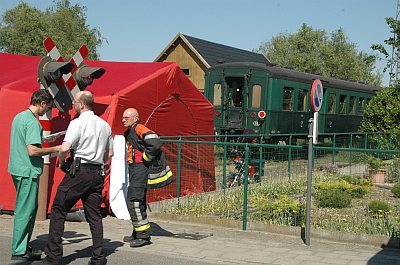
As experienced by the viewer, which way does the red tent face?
facing the viewer and to the right of the viewer

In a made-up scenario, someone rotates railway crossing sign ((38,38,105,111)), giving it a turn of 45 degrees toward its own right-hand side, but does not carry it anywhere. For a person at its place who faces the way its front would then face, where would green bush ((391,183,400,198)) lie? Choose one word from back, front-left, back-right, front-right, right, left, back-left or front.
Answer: left

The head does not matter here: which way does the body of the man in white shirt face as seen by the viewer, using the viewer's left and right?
facing away from the viewer and to the left of the viewer

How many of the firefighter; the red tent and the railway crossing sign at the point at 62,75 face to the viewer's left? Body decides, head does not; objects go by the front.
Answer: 1

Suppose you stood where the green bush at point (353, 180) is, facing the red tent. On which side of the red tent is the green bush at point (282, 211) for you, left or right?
left

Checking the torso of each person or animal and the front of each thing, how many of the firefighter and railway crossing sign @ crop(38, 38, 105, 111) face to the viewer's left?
1

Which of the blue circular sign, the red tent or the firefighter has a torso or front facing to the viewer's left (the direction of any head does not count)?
the firefighter

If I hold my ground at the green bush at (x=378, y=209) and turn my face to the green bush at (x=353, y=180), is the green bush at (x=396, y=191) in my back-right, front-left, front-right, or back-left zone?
front-right

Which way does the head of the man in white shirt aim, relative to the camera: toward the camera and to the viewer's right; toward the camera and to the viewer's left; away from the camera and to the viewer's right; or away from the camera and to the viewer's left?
away from the camera and to the viewer's left

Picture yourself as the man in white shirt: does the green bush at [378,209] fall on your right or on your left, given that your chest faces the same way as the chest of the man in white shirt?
on your right

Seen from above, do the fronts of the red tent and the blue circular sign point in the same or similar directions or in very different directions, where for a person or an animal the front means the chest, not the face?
same or similar directions

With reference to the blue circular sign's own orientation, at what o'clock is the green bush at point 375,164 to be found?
The green bush is roughly at 8 o'clock from the blue circular sign.

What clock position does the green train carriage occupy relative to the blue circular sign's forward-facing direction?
The green train carriage is roughly at 7 o'clock from the blue circular sign.

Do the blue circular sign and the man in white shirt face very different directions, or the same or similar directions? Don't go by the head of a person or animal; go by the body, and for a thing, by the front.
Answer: very different directions

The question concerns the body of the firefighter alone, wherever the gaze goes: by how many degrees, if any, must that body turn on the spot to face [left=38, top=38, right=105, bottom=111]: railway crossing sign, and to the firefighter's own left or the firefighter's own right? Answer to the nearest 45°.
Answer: approximately 45° to the firefighter's own right

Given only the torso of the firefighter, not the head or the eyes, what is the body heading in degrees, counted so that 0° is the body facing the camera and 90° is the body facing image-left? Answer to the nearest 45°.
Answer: approximately 90°

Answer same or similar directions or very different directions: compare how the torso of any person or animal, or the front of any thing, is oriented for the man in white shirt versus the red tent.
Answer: very different directions

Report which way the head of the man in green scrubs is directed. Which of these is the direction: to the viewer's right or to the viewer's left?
to the viewer's right
